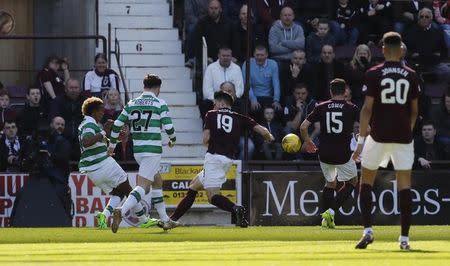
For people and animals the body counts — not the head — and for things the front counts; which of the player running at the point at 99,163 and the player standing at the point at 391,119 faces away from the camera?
the player standing at the point at 391,119

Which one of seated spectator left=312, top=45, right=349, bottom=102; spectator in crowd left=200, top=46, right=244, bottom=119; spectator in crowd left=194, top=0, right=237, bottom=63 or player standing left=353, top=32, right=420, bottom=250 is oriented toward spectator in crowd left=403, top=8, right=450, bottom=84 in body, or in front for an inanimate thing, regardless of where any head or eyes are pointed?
the player standing

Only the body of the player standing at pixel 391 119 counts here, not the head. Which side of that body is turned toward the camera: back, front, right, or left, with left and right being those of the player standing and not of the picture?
back

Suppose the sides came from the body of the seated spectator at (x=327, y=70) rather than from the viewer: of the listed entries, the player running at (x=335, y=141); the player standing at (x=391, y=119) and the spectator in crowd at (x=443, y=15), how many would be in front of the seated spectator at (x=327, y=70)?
2

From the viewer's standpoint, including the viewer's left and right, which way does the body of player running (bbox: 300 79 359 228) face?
facing away from the viewer

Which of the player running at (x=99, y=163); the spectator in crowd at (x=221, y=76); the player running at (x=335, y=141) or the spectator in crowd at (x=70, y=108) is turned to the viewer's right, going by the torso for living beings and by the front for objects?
the player running at (x=99, y=163)
